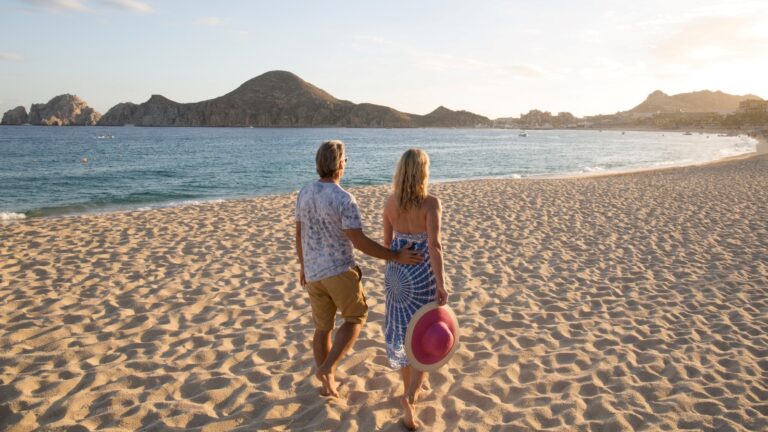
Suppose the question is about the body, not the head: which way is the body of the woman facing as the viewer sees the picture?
away from the camera

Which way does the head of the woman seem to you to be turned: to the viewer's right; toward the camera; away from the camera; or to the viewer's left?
away from the camera

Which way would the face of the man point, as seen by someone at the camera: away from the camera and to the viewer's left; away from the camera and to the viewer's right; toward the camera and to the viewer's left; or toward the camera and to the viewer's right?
away from the camera and to the viewer's right
